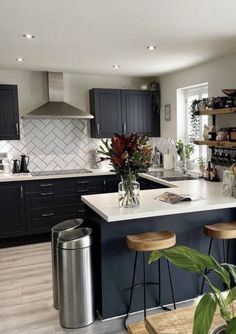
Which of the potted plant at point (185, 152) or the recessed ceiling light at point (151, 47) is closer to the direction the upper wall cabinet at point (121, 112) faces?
the recessed ceiling light

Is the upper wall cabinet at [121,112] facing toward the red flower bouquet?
yes

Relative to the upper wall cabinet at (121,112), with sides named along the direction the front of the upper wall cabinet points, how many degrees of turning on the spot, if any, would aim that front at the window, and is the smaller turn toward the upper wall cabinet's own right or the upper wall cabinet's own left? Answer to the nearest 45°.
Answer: approximately 90° to the upper wall cabinet's own left

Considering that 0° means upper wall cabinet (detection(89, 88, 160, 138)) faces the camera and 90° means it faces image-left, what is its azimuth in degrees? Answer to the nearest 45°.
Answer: approximately 0°

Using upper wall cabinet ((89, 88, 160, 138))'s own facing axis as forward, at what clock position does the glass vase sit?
The glass vase is roughly at 12 o'clock from the upper wall cabinet.

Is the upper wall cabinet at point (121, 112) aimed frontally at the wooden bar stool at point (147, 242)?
yes

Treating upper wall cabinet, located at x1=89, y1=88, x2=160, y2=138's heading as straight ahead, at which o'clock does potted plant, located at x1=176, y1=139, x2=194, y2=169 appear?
The potted plant is roughly at 10 o'clock from the upper wall cabinet.

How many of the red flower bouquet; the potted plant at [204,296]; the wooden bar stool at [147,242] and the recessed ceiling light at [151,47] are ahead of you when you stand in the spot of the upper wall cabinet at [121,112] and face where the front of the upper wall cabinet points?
4

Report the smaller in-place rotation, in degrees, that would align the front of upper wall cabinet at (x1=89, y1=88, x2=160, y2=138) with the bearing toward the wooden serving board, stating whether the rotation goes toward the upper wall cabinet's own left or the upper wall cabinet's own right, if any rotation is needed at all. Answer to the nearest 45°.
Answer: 0° — it already faces it
